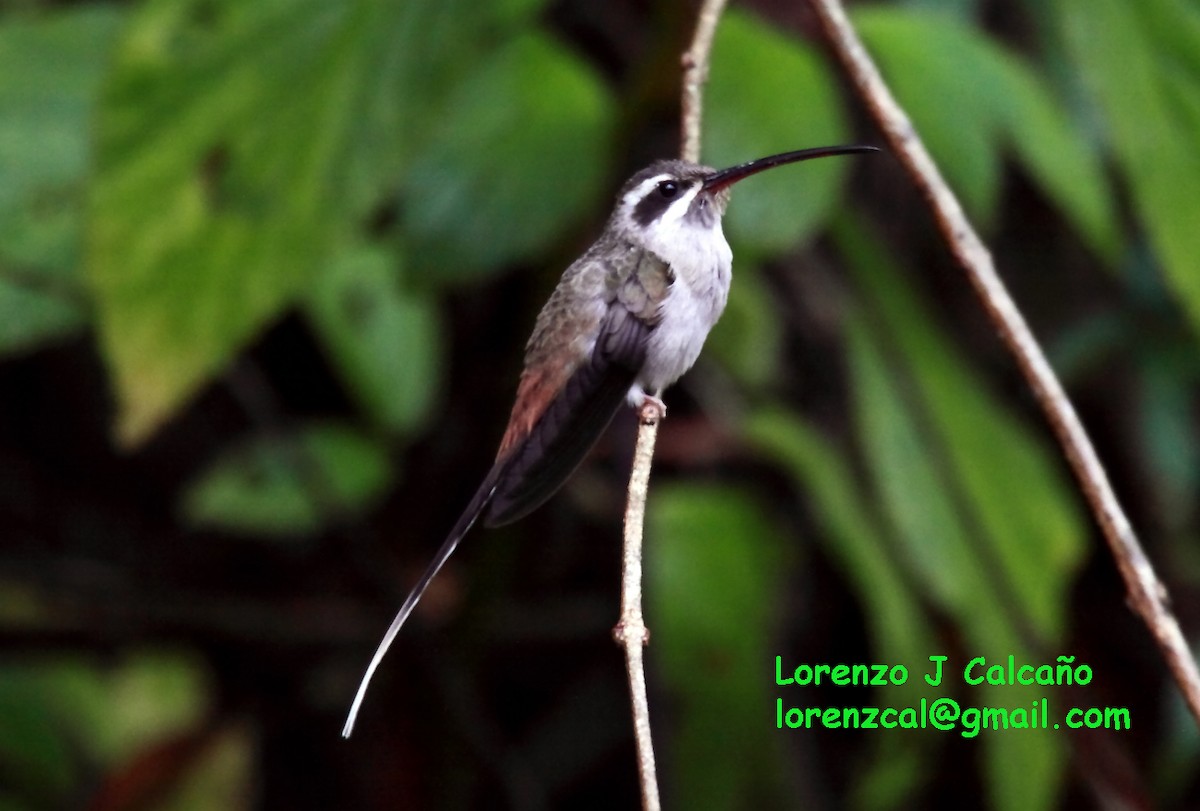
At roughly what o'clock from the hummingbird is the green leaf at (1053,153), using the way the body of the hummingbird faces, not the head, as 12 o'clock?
The green leaf is roughly at 10 o'clock from the hummingbird.

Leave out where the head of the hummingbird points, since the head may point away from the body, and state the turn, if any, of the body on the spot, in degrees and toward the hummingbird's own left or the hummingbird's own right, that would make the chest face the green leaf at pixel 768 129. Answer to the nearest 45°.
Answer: approximately 90° to the hummingbird's own left

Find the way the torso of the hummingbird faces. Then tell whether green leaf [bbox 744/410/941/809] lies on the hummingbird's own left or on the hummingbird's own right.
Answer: on the hummingbird's own left

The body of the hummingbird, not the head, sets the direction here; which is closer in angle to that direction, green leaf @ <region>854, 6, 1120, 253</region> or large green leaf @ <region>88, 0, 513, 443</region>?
the green leaf

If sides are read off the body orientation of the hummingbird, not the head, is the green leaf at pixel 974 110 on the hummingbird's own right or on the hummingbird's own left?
on the hummingbird's own left

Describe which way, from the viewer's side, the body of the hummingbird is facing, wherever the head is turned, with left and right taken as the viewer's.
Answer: facing to the right of the viewer

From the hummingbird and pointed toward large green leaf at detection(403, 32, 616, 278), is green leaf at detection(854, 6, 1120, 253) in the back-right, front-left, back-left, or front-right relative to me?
front-right

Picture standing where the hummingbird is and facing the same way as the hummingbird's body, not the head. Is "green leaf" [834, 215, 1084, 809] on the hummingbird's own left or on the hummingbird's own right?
on the hummingbird's own left

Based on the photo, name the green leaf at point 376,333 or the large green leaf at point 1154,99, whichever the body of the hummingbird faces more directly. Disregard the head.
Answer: the large green leaf

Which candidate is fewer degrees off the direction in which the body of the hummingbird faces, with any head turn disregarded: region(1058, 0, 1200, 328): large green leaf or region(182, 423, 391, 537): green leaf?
the large green leaf
